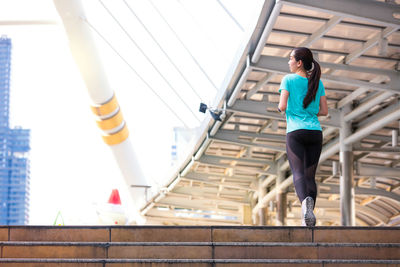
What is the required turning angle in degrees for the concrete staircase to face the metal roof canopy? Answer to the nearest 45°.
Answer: approximately 180°

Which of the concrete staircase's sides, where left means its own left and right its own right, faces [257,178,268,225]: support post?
back

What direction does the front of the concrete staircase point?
toward the camera
